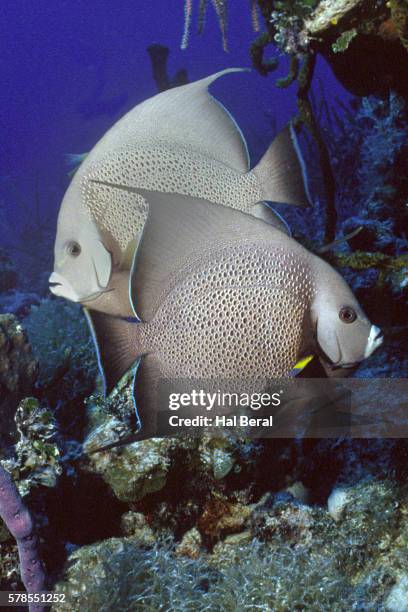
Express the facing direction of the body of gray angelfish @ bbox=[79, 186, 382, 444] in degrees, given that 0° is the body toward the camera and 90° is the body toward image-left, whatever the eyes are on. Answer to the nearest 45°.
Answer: approximately 270°

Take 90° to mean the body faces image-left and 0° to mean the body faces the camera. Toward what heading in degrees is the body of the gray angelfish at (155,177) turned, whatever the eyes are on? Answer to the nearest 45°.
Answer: approximately 90°

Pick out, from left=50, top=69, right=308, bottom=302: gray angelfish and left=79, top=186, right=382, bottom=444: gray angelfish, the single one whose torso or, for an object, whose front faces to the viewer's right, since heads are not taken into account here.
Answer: left=79, top=186, right=382, bottom=444: gray angelfish

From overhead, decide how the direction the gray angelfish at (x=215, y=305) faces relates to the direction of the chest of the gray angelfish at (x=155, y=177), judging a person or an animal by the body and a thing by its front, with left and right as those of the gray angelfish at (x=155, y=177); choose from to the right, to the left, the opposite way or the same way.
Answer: the opposite way

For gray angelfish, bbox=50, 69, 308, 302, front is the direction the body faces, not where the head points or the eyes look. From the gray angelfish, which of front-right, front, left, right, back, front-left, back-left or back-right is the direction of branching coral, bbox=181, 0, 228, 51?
right

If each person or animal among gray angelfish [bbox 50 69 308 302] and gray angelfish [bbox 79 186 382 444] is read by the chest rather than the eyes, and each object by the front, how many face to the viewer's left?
1
